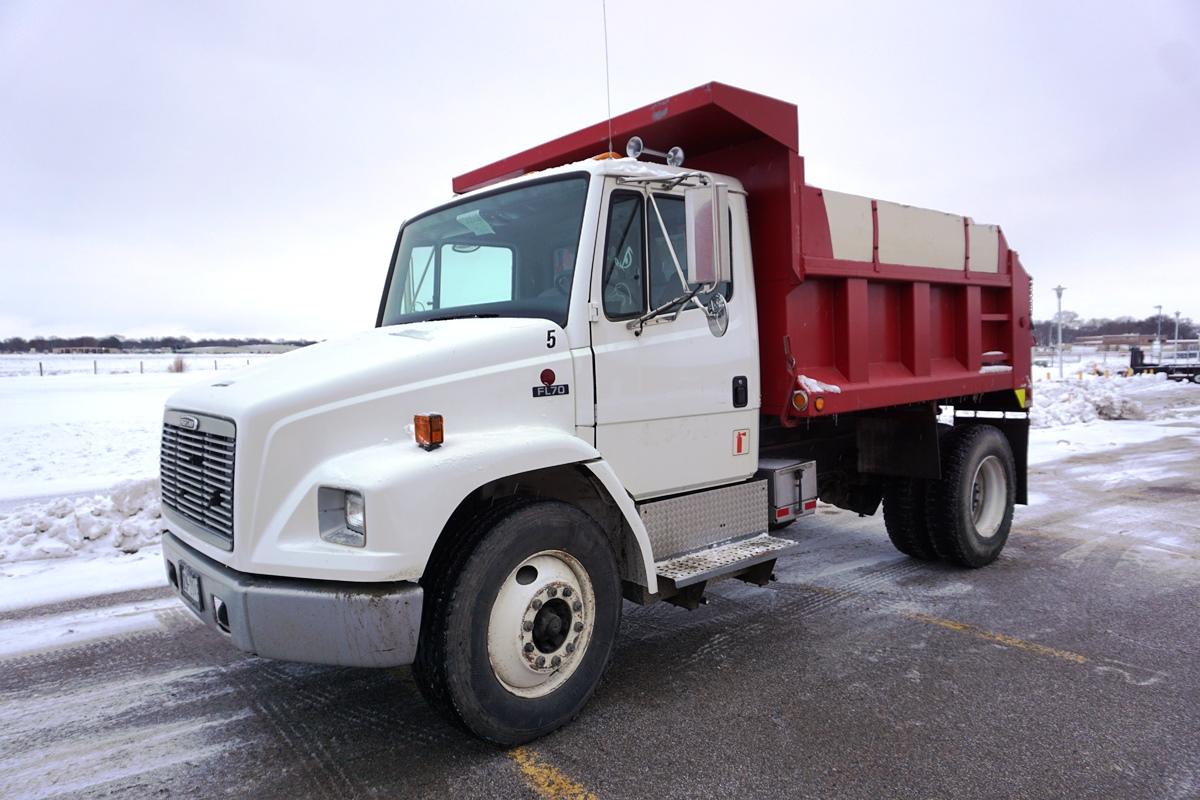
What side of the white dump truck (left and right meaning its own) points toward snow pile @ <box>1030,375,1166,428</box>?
back

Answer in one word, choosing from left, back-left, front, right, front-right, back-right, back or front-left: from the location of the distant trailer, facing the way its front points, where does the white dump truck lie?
left

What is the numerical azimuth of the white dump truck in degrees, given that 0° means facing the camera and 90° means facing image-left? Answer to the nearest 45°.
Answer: approximately 45°

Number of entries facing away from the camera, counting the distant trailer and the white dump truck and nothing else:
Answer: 0

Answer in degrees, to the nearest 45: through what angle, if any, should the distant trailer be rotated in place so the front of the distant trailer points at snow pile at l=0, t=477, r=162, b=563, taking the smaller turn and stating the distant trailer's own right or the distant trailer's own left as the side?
approximately 90° to the distant trailer's own left

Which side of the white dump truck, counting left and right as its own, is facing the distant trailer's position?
back

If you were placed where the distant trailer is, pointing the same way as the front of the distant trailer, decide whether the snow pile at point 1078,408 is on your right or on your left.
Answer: on your left

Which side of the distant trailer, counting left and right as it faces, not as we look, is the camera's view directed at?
left

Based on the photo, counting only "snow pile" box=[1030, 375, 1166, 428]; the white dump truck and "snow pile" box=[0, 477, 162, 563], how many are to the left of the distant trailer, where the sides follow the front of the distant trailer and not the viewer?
3

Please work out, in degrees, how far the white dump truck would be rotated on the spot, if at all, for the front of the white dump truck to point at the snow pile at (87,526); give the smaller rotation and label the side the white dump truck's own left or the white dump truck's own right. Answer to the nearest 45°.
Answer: approximately 90° to the white dump truck's own right
